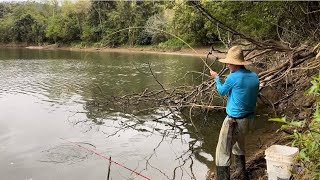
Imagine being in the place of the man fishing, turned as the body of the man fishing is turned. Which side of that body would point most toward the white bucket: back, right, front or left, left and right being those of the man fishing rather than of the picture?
back

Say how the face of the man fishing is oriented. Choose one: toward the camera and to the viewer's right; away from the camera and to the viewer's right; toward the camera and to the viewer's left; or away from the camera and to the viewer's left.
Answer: away from the camera and to the viewer's left

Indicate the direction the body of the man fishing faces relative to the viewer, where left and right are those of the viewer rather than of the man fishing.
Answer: facing away from the viewer and to the left of the viewer
